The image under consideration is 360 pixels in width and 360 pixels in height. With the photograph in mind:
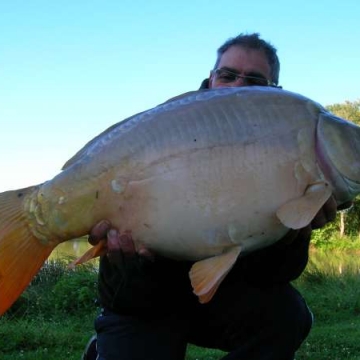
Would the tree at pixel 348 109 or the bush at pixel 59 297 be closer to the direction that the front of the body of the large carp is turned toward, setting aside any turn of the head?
the tree

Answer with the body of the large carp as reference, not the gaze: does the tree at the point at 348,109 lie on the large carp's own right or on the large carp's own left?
on the large carp's own left

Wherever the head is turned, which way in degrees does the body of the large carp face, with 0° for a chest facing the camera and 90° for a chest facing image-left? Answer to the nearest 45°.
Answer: approximately 270°

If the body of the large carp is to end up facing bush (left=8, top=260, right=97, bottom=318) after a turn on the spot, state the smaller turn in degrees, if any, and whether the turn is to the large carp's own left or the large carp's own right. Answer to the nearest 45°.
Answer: approximately 90° to the large carp's own left

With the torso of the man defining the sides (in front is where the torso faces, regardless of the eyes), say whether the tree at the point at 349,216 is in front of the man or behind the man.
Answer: behind

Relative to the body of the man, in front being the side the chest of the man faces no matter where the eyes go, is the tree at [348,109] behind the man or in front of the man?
behind

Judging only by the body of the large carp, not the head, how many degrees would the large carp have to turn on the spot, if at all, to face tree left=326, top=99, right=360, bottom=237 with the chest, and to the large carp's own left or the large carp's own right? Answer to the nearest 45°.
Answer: approximately 90° to the large carp's own left
